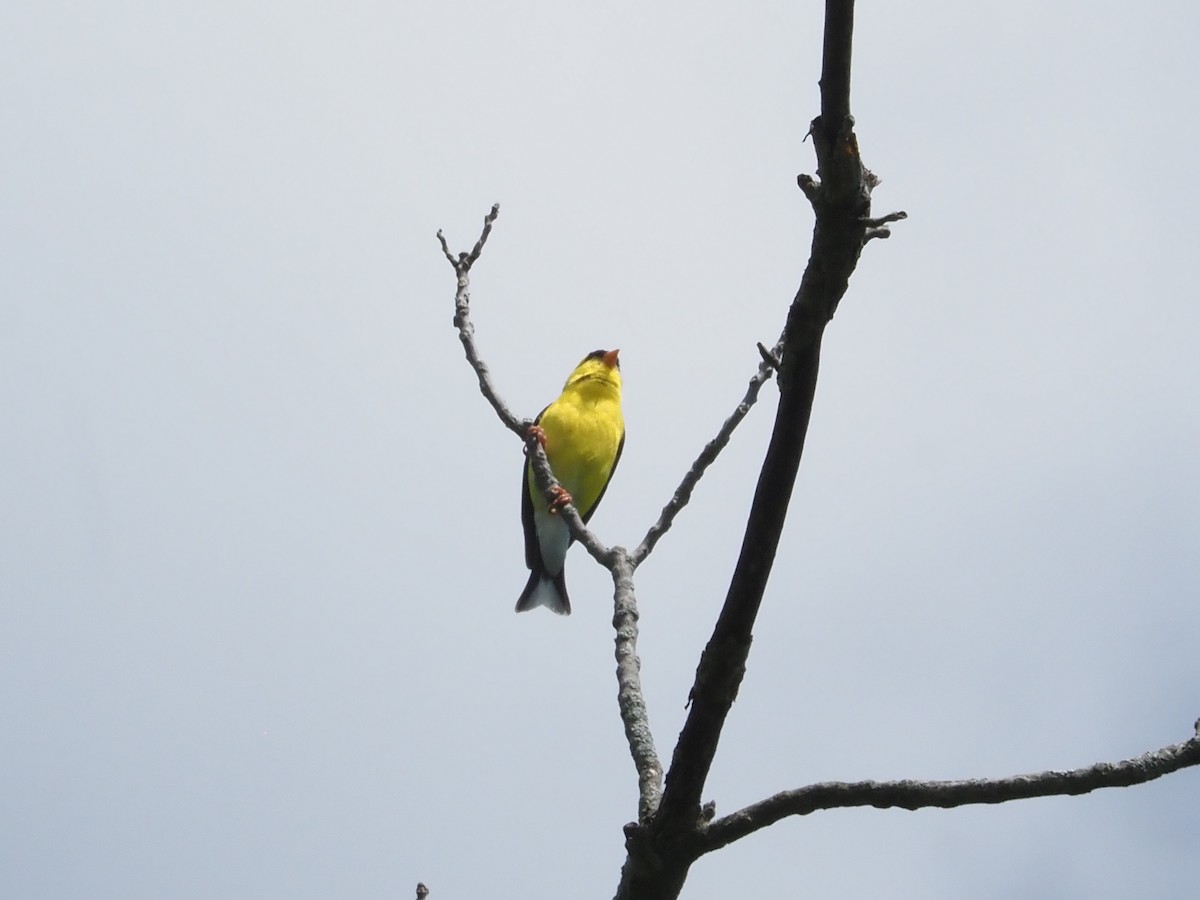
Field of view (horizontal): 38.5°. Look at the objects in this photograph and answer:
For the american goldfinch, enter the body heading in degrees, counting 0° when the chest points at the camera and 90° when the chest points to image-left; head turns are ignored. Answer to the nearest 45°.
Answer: approximately 315°
